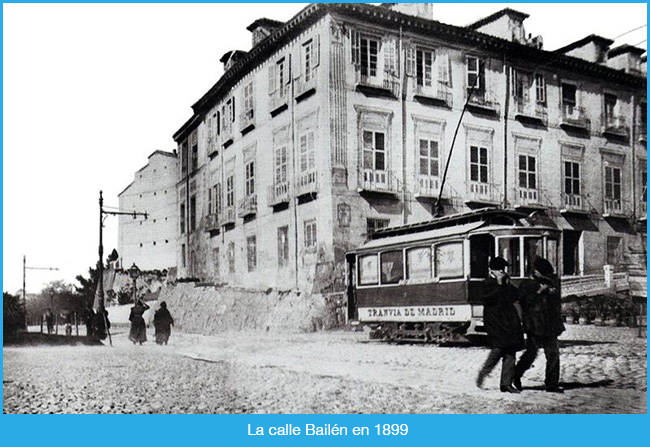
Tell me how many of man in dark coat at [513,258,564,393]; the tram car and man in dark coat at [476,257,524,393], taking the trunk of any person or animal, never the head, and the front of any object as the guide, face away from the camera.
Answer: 0

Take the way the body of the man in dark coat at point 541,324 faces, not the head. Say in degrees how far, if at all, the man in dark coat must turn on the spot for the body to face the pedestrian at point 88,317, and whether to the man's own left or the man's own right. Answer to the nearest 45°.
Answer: approximately 135° to the man's own right

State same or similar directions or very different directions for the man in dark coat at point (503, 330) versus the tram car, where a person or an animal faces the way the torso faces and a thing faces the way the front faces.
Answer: same or similar directions
